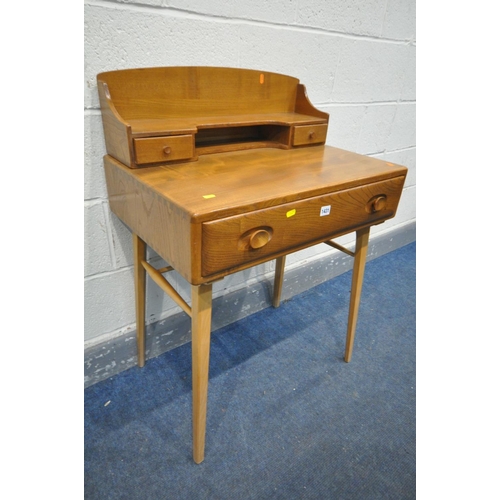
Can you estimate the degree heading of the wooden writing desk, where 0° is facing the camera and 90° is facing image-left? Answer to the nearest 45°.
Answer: approximately 315°
